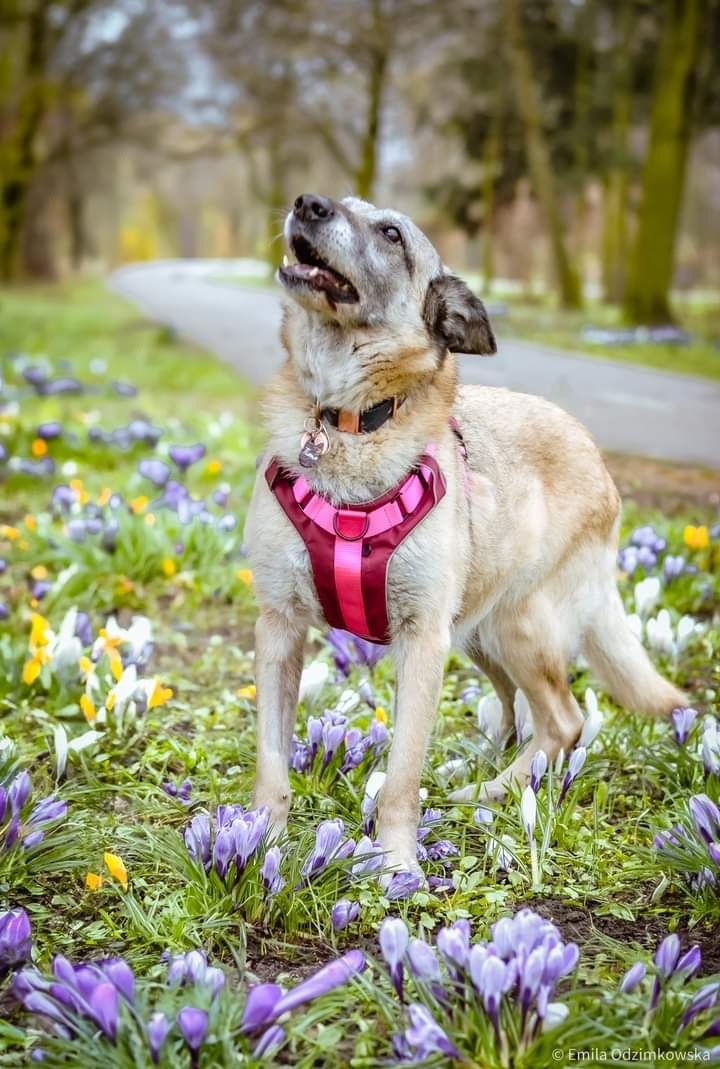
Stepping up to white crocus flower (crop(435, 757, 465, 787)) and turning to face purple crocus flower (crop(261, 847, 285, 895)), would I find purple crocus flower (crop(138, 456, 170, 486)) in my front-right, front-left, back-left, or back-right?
back-right

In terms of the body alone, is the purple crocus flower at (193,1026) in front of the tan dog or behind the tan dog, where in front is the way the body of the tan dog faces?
in front

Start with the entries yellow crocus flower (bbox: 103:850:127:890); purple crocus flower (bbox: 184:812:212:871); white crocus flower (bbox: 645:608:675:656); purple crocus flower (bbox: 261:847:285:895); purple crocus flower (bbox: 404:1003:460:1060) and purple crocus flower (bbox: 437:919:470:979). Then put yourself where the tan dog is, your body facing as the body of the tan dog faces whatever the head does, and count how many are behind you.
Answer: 1

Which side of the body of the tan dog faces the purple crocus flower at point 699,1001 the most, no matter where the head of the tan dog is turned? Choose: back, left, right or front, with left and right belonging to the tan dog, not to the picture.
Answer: left

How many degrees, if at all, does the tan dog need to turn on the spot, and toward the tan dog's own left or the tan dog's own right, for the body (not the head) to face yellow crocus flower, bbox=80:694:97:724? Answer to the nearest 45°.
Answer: approximately 45° to the tan dog's own right

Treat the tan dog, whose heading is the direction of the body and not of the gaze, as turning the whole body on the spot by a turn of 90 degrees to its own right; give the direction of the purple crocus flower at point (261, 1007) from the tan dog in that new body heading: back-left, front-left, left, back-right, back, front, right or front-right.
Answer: back-left

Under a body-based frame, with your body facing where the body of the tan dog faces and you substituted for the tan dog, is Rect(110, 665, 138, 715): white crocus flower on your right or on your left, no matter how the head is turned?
on your right

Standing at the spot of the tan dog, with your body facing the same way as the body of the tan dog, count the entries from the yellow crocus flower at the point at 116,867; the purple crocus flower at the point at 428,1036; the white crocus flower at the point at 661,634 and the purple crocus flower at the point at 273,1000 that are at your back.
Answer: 1

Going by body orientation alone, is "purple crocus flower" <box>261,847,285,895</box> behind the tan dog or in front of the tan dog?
in front

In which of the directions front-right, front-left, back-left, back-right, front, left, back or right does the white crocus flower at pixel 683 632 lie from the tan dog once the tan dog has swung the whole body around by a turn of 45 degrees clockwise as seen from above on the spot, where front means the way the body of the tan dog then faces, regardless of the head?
back-right

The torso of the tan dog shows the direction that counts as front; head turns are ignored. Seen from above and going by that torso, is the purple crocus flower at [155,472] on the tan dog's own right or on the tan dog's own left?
on the tan dog's own right

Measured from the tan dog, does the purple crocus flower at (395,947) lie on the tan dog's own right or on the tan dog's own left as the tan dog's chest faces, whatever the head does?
on the tan dog's own left

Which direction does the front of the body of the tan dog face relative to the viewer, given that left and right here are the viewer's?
facing the viewer and to the left of the viewer
